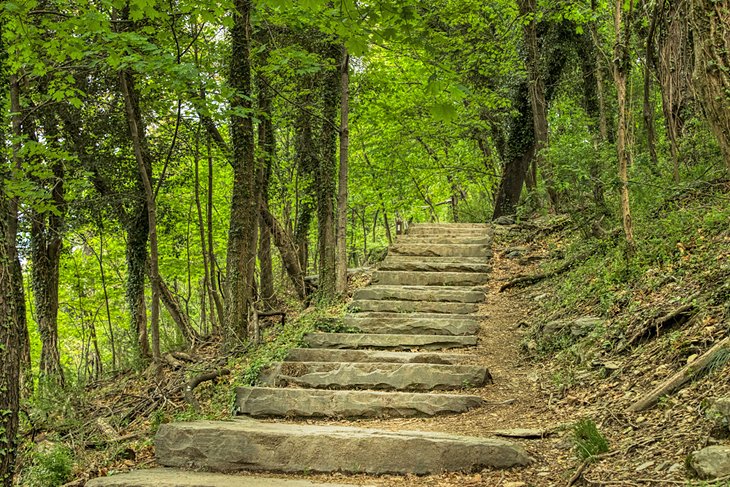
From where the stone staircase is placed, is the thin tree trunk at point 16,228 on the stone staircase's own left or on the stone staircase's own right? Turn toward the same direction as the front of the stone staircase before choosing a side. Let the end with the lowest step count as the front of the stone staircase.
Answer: on the stone staircase's own right

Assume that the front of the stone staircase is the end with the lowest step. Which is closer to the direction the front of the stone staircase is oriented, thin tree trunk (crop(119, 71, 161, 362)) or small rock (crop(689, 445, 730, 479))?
the small rock

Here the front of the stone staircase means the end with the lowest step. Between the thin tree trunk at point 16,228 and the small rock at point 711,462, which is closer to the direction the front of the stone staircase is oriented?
the small rock

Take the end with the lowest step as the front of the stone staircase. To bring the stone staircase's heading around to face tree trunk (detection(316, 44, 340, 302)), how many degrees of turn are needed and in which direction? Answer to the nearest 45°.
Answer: approximately 180°

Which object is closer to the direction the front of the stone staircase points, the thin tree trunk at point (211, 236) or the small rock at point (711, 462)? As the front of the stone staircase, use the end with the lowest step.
the small rock

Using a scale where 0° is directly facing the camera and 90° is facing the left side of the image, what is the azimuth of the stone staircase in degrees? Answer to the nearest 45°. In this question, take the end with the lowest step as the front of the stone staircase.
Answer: approximately 0°

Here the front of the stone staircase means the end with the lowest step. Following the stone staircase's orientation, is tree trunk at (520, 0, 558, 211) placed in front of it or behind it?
behind
